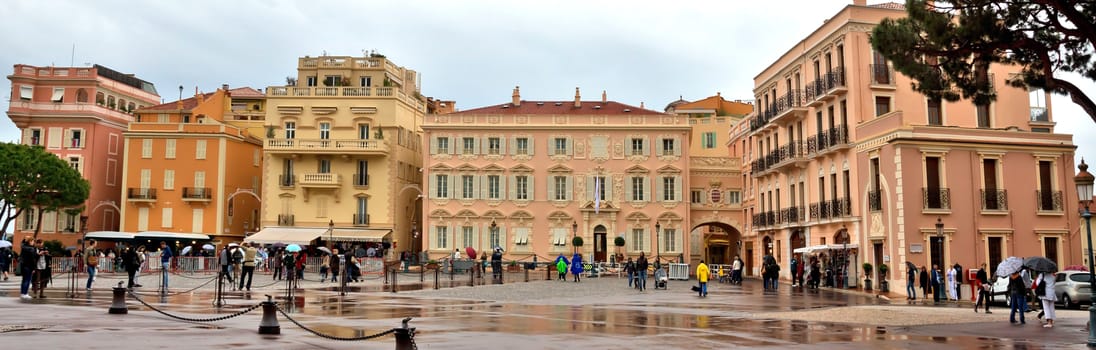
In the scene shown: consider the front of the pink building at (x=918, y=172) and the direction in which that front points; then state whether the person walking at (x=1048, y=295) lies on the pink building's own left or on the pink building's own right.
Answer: on the pink building's own left
